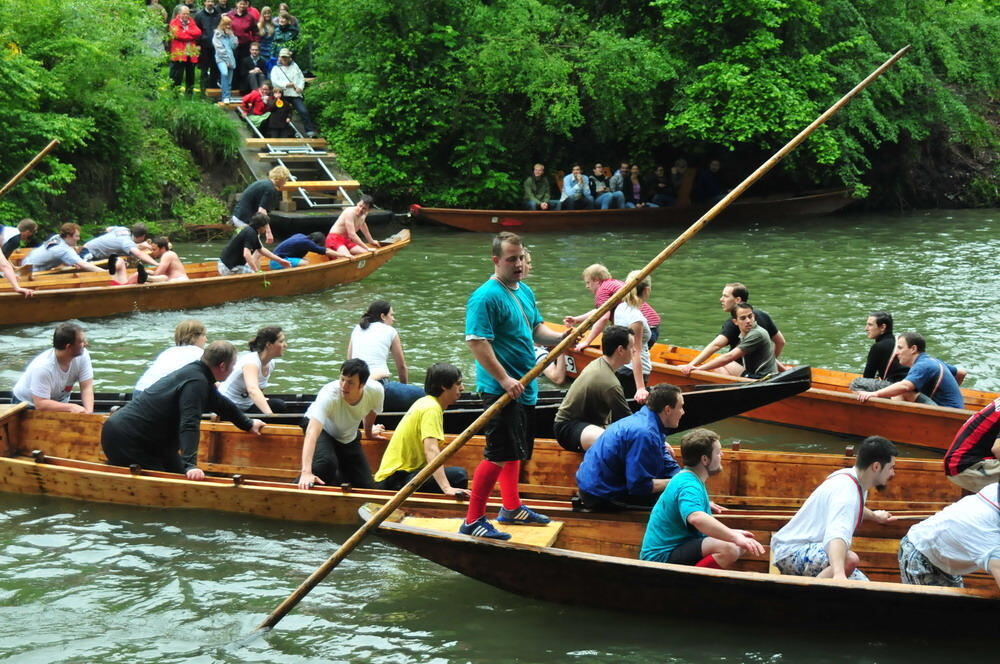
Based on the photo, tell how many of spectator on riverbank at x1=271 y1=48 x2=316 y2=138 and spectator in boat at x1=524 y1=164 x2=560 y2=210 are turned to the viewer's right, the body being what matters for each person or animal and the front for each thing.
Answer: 0

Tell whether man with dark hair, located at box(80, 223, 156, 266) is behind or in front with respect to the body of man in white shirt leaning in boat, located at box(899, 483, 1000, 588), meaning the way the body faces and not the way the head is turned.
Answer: behind

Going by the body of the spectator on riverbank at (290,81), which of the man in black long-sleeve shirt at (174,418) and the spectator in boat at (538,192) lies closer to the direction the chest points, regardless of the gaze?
the man in black long-sleeve shirt

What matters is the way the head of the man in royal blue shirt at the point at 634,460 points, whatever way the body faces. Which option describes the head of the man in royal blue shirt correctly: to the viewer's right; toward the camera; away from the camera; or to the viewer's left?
to the viewer's right

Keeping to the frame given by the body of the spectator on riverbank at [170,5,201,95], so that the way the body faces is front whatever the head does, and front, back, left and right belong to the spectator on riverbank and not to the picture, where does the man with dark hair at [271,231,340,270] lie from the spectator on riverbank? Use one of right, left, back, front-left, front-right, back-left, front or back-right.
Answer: front

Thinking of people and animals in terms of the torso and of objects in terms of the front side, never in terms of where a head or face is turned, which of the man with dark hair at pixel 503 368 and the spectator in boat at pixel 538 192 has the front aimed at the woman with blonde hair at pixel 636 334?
the spectator in boat

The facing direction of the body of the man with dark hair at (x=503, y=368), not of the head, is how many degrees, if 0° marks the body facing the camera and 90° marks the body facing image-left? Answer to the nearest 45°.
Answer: approximately 315°

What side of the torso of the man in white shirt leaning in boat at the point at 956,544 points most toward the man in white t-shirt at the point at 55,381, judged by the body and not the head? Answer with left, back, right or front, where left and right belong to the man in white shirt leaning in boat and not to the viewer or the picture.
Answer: back

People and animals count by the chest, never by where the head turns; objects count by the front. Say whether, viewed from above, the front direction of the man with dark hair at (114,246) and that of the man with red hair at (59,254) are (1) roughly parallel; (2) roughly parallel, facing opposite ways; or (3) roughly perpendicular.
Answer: roughly parallel

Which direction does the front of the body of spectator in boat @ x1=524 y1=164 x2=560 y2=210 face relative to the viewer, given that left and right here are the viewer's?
facing the viewer

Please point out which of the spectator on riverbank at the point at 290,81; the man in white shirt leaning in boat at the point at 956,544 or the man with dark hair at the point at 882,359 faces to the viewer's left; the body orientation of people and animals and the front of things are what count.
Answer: the man with dark hair

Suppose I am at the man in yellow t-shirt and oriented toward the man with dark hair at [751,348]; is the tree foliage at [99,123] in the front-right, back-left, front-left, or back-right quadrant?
front-left
